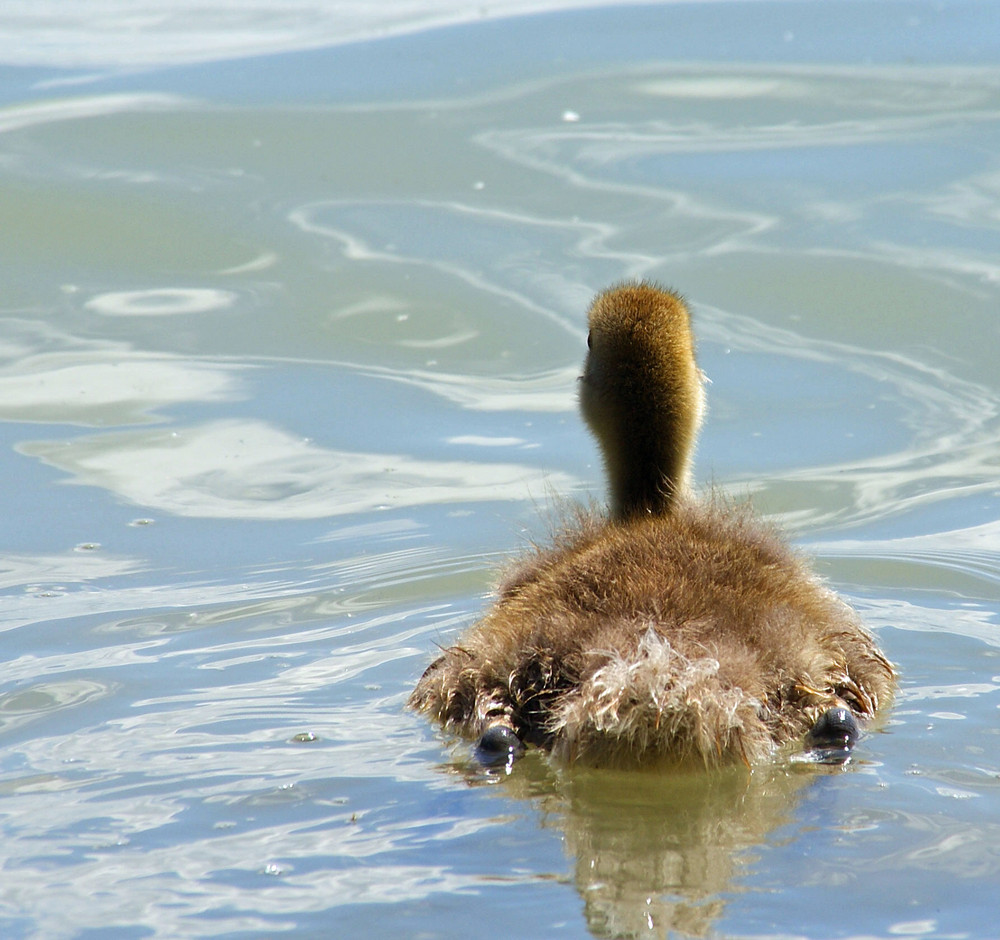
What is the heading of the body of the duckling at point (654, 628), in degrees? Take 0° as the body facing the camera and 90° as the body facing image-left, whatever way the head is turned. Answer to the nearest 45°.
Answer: approximately 180°
